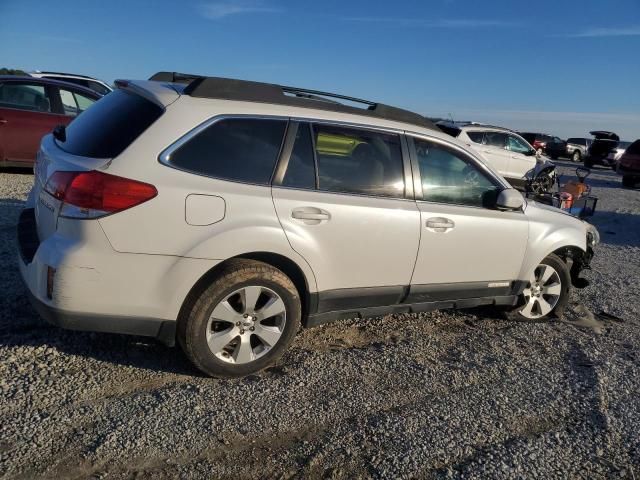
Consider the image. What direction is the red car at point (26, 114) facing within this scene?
to the viewer's right

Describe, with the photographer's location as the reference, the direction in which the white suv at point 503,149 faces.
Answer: facing away from the viewer and to the right of the viewer

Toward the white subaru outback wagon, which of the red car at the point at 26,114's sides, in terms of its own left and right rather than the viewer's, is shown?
right

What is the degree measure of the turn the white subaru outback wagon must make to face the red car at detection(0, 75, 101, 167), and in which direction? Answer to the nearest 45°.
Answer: approximately 90° to its left

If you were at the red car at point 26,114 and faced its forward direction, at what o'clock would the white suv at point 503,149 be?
The white suv is roughly at 12 o'clock from the red car.

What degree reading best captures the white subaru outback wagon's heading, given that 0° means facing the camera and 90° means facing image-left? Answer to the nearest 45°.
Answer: approximately 225°

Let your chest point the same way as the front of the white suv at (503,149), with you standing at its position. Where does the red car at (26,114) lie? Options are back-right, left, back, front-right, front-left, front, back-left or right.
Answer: back
